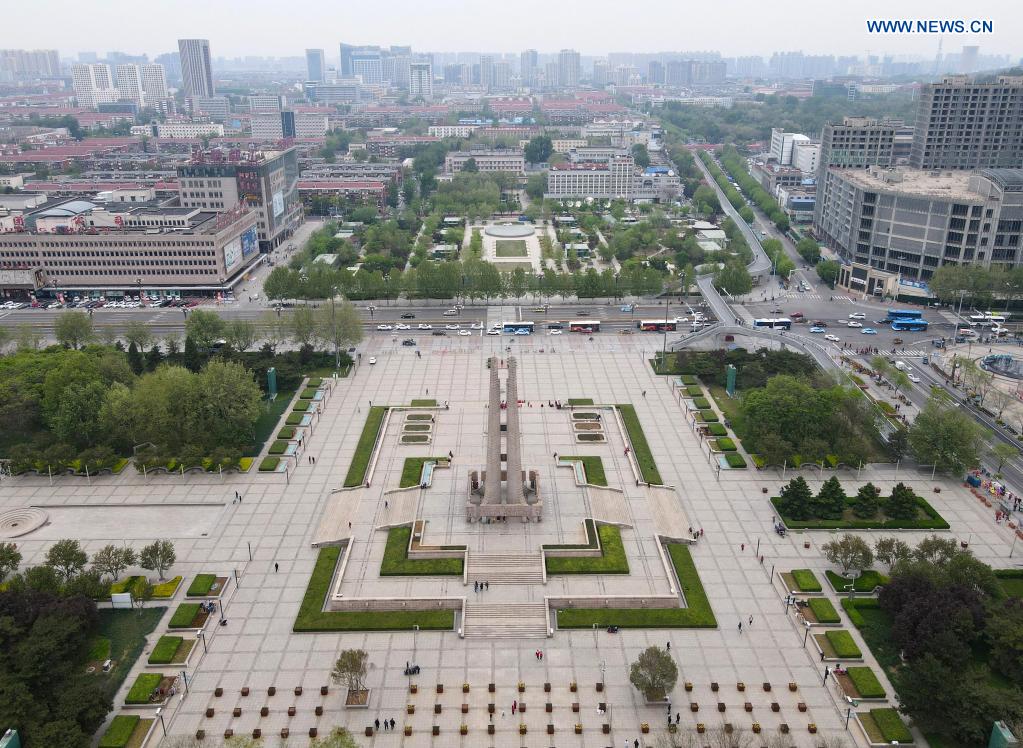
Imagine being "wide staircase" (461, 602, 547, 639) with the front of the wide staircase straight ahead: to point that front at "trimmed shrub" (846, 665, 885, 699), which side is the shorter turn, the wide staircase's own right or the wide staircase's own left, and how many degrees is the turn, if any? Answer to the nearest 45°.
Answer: approximately 90° to the wide staircase's own left

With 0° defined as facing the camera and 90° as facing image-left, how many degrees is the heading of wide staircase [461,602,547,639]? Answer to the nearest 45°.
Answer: approximately 0°

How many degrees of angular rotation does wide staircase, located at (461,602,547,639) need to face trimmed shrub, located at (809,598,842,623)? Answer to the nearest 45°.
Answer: approximately 90° to its left

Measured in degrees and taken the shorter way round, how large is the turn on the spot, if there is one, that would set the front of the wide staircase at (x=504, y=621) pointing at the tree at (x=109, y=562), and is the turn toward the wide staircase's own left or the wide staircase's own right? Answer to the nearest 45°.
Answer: approximately 90° to the wide staircase's own right

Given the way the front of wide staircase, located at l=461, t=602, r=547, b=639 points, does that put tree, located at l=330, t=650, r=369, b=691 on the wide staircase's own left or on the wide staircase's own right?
on the wide staircase's own right

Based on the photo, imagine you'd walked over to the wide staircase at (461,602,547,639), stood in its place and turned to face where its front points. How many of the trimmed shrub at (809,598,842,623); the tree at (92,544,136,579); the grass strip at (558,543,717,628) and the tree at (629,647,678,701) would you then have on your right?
1

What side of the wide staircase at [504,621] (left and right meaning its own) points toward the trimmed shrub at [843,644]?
left

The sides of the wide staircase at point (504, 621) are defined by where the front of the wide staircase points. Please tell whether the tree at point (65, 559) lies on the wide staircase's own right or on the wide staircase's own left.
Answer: on the wide staircase's own right

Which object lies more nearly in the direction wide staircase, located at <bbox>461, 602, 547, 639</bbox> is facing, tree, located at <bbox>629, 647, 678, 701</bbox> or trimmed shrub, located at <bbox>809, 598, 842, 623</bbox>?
the tree

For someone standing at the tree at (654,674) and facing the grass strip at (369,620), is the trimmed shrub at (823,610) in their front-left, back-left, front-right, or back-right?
back-right

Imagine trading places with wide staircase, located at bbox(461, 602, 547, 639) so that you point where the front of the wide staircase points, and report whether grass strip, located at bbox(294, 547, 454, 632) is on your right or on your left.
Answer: on your right

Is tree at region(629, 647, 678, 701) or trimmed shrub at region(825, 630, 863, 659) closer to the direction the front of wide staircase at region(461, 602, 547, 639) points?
the tree

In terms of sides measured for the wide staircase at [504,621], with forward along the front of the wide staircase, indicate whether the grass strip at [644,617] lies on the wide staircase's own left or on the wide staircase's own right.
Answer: on the wide staircase's own left

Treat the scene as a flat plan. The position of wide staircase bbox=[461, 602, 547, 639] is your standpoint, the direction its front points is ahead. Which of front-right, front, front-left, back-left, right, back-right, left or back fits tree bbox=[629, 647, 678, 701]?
front-left

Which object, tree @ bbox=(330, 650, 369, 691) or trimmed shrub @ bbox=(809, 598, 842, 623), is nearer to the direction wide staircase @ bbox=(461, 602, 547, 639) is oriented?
the tree

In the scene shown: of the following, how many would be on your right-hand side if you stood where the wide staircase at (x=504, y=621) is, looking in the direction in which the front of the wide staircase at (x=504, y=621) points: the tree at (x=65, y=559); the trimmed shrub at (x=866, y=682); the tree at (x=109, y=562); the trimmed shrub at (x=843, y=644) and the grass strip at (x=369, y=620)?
3
